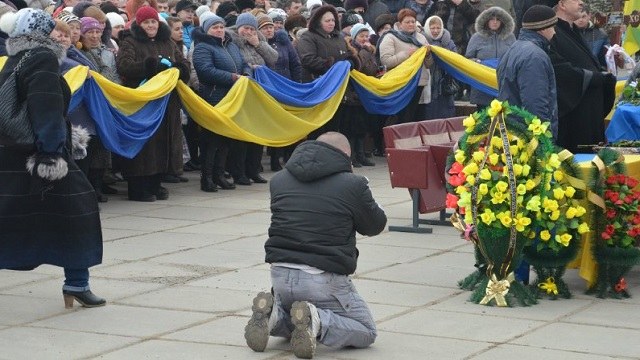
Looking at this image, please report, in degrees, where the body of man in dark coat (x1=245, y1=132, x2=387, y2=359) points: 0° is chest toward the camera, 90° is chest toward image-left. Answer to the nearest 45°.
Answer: approximately 225°

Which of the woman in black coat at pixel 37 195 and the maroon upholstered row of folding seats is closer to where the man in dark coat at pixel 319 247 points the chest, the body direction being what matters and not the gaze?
the maroon upholstered row of folding seats

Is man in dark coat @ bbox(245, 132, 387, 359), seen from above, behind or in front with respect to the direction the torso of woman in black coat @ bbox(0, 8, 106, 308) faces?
in front

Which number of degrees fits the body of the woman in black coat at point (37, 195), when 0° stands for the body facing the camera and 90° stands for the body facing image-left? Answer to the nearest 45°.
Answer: approximately 270°
